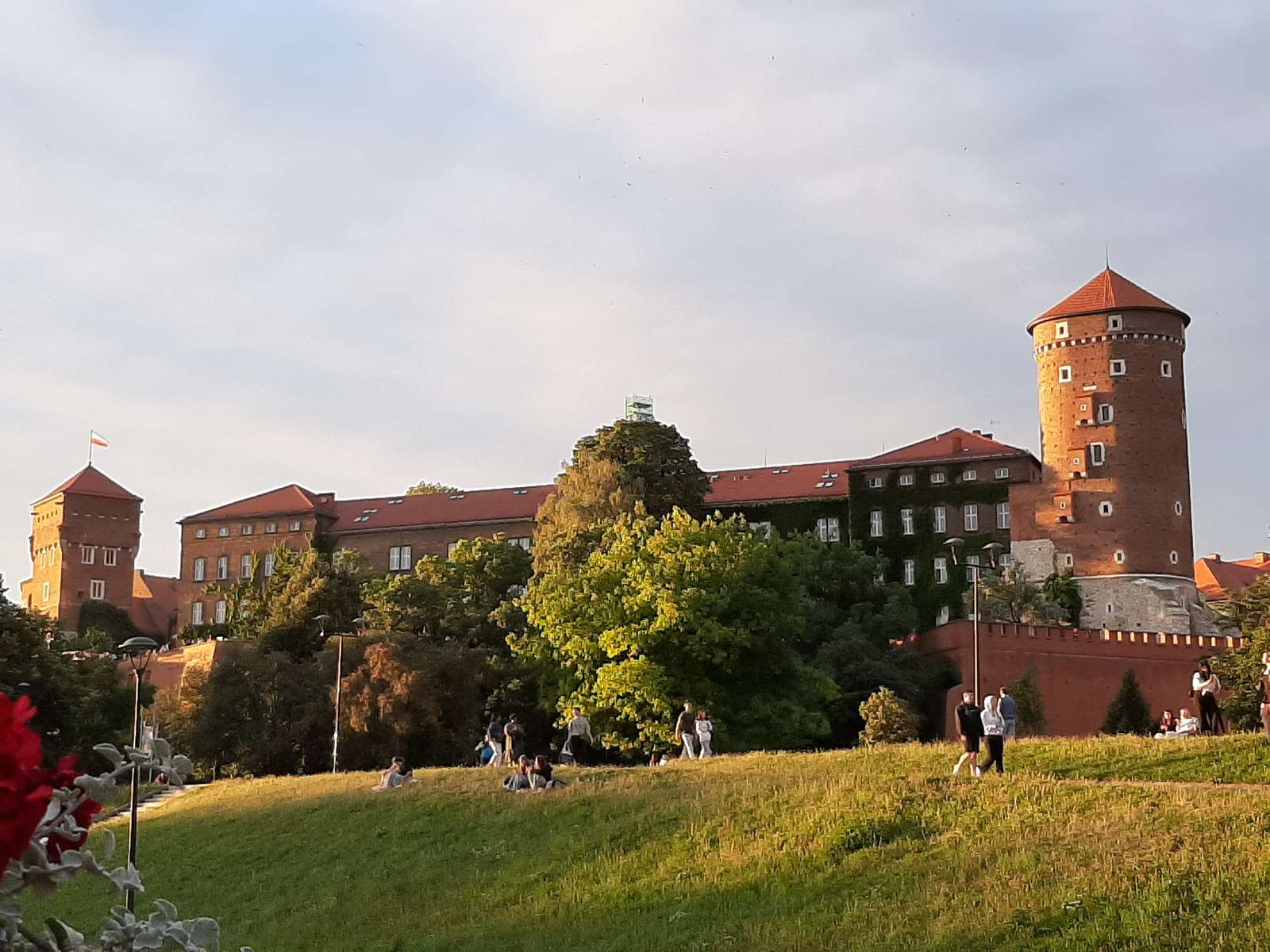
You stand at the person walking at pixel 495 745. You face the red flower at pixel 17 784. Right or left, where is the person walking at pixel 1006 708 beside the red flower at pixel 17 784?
left

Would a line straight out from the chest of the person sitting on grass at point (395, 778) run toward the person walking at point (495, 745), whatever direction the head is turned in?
no

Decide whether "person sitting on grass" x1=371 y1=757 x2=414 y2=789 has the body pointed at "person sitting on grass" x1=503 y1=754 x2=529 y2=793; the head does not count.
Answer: no

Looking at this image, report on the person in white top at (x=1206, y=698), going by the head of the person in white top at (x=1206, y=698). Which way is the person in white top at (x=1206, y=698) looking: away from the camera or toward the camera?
toward the camera

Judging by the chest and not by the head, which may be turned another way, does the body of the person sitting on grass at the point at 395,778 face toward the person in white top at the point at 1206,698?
no

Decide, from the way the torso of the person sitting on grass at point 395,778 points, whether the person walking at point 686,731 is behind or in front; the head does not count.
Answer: behind

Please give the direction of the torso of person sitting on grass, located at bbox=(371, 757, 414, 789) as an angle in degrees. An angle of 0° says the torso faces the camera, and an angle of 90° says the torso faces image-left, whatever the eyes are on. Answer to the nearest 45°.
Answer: approximately 45°

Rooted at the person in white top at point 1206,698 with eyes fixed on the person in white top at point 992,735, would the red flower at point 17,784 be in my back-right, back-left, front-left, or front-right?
front-left

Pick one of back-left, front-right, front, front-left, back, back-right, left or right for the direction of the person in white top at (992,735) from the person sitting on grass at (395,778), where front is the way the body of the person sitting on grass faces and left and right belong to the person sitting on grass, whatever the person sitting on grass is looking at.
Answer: left

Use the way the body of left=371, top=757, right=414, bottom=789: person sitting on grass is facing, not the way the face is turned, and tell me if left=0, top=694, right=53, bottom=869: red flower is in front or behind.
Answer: in front

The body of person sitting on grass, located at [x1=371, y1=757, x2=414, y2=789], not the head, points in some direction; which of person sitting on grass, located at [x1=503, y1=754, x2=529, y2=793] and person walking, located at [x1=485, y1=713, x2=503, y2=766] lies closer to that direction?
the person sitting on grass
